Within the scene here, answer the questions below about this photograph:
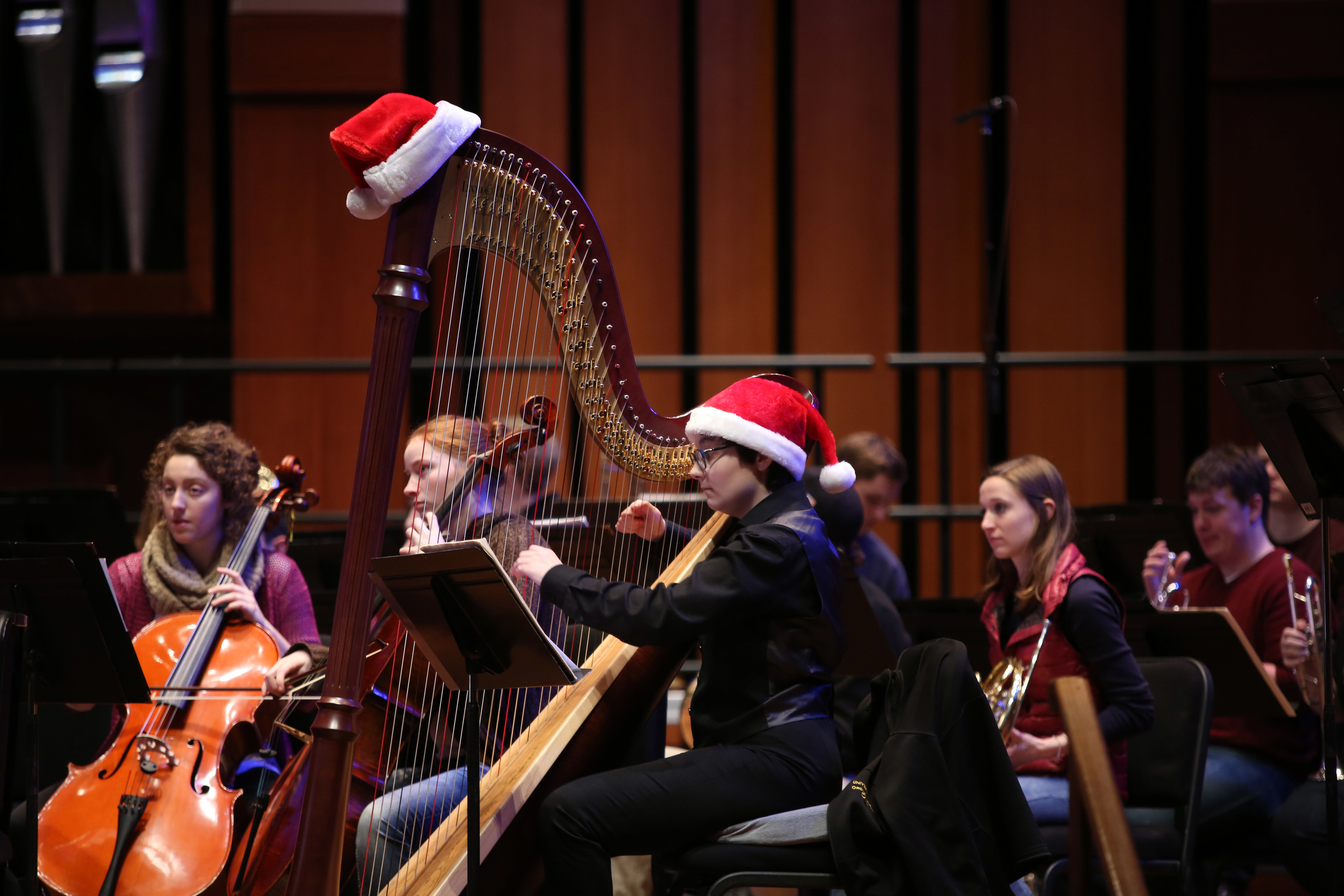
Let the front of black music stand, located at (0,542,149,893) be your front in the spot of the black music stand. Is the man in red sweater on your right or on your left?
on your right

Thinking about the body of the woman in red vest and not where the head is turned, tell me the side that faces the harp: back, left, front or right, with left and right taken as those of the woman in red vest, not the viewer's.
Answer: front

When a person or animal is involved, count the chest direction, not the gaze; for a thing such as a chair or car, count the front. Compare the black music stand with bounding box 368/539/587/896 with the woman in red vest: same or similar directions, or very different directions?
very different directions

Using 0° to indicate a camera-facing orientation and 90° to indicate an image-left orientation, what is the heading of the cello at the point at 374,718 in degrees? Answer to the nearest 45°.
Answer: approximately 45°

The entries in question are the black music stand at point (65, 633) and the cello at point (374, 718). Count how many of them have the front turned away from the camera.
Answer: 1

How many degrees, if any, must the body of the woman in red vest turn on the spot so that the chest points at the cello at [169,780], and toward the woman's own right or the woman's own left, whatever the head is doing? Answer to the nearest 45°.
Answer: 0° — they already face it

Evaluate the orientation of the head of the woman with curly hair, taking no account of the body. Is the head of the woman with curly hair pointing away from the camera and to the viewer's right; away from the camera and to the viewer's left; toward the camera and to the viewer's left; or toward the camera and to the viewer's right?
toward the camera and to the viewer's left

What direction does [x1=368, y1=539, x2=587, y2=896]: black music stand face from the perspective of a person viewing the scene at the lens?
facing away from the viewer and to the right of the viewer

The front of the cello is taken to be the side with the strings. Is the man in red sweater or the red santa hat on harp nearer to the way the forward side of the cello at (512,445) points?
the red santa hat on harp

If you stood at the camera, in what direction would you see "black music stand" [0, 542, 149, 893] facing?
facing away from the viewer

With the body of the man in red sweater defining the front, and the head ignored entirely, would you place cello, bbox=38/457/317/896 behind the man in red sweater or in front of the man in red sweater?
in front

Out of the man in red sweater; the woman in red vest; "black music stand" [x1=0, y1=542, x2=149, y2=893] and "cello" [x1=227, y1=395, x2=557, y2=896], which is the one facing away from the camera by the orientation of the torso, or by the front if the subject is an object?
the black music stand

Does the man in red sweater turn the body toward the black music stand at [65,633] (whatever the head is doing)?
yes

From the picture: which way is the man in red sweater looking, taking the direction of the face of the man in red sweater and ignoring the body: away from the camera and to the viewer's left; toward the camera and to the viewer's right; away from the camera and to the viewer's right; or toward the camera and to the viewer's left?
toward the camera and to the viewer's left
